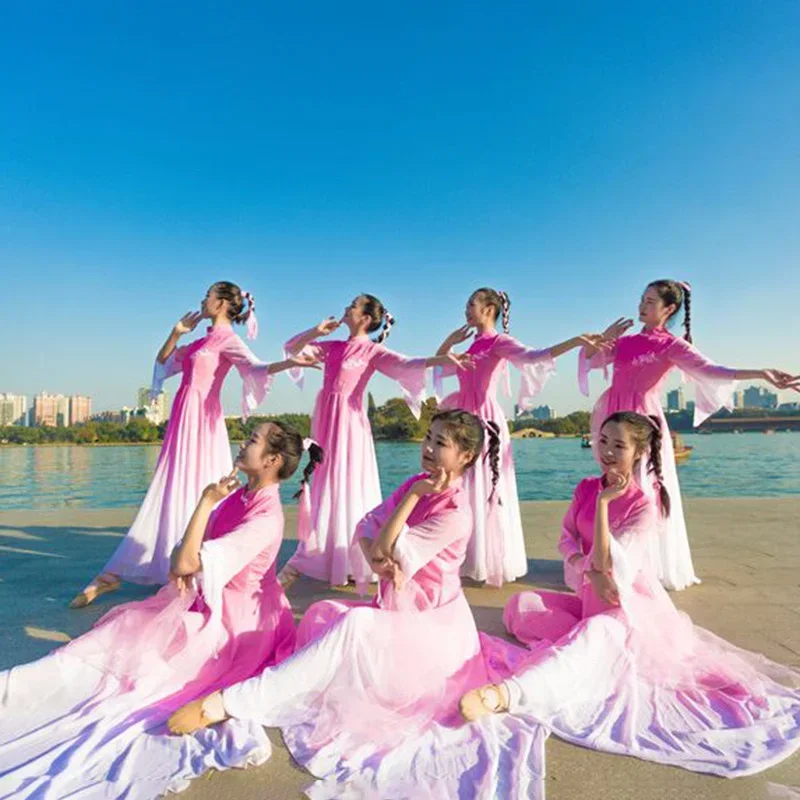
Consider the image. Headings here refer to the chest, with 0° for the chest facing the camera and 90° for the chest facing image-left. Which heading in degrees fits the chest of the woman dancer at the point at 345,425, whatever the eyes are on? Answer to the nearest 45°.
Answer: approximately 45°

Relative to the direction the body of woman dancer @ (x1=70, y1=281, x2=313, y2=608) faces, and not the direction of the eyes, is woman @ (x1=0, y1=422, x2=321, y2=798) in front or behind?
in front

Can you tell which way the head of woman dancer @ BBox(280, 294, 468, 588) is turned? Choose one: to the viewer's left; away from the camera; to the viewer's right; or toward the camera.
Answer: to the viewer's left

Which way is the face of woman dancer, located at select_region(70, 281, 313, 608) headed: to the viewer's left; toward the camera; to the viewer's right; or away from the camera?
to the viewer's left

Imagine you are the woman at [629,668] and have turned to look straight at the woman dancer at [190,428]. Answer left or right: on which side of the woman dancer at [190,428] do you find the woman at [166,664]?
left

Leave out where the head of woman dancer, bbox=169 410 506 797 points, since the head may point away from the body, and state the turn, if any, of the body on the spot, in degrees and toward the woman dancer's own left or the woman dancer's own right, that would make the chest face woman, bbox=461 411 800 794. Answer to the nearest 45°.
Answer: approximately 135° to the woman dancer's own left

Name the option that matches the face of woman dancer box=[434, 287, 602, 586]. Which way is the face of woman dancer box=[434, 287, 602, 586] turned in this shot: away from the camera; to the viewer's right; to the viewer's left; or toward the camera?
to the viewer's left

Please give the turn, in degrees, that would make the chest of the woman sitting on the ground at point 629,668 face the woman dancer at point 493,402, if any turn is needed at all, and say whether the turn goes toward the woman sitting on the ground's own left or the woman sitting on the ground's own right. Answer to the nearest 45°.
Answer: approximately 90° to the woman sitting on the ground's own right

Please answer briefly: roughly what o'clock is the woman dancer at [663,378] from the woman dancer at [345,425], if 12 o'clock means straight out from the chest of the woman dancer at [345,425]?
the woman dancer at [663,378] is roughly at 8 o'clock from the woman dancer at [345,425].

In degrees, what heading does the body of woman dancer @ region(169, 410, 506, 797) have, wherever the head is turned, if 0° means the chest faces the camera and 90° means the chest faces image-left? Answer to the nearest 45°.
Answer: approximately 45°

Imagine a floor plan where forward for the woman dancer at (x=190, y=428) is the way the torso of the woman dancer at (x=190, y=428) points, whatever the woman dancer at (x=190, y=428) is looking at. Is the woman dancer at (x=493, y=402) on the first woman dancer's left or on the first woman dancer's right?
on the first woman dancer's left
